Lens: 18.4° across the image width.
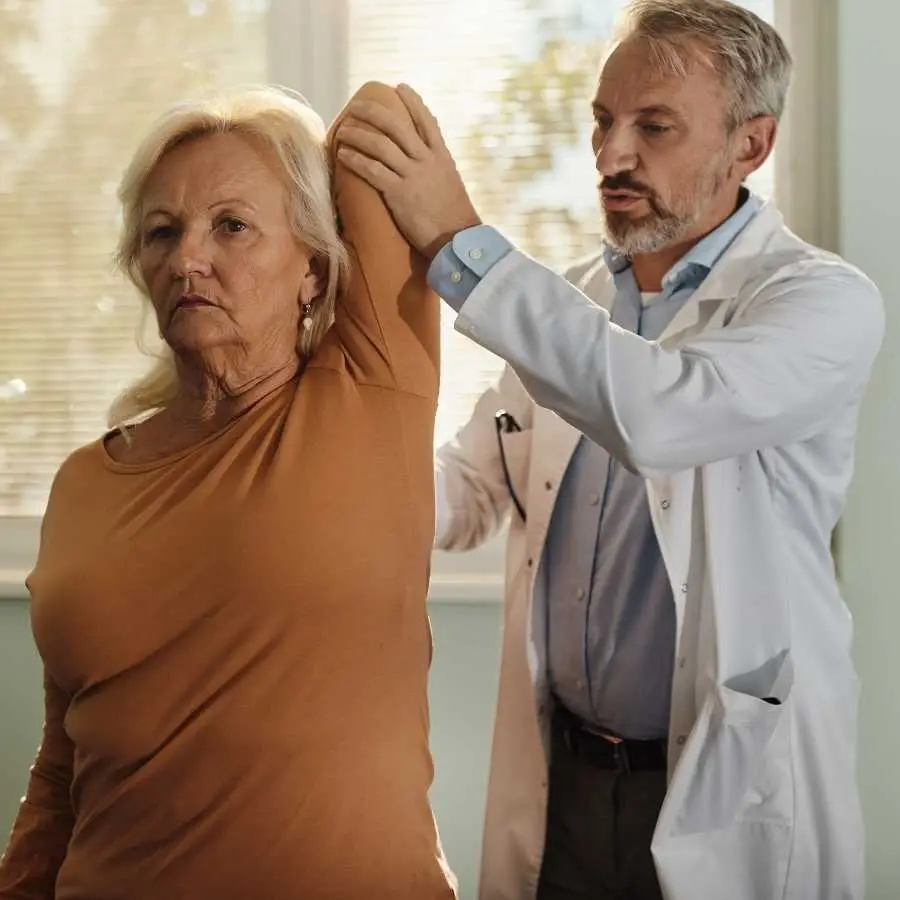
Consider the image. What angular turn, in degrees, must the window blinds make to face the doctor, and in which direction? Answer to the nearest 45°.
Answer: approximately 45° to its left

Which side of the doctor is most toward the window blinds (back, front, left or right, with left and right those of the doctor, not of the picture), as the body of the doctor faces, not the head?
right

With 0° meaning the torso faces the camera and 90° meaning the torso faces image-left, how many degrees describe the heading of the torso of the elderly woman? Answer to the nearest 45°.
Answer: approximately 45°

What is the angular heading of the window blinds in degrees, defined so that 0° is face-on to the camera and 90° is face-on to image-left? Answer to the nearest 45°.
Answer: approximately 0°
